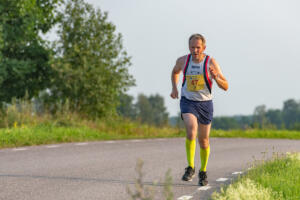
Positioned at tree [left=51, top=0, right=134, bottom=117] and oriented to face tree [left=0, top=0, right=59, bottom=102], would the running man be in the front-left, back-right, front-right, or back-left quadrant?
back-left

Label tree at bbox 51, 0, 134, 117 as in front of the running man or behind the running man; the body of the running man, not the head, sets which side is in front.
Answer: behind

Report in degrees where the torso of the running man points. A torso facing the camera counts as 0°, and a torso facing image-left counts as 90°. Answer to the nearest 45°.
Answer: approximately 0°

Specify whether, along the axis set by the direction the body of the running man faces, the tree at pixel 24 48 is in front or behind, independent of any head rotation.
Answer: behind
